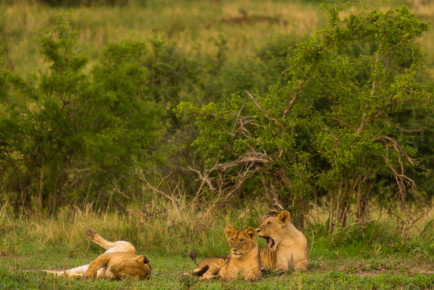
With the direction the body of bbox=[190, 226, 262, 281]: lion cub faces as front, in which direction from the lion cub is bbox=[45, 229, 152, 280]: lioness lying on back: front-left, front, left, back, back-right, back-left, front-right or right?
back-right

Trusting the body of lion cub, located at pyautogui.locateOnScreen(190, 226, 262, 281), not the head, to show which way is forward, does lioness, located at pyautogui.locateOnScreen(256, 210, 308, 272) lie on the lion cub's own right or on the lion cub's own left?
on the lion cub's own left

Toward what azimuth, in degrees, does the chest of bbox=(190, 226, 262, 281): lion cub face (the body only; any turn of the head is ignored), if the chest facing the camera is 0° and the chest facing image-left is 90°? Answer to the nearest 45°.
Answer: approximately 315°
